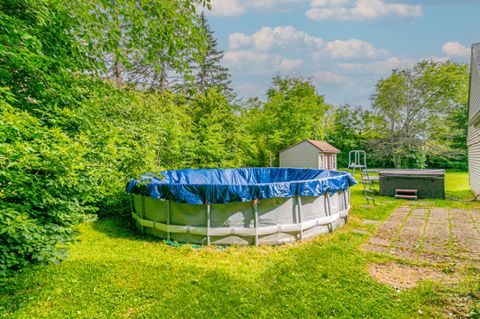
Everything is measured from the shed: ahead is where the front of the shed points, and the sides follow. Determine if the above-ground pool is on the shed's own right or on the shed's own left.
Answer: on the shed's own right

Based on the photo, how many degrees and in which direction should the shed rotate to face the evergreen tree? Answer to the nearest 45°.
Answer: approximately 180°

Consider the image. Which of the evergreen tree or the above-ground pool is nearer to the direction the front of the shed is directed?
the above-ground pool

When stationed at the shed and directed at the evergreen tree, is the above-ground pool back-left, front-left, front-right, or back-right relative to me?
back-left
